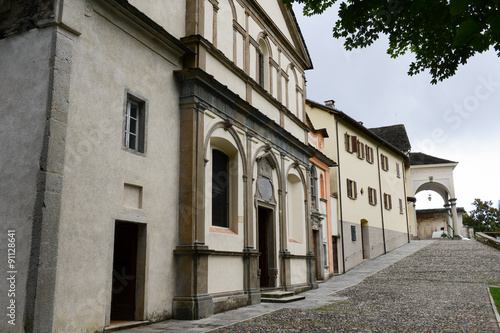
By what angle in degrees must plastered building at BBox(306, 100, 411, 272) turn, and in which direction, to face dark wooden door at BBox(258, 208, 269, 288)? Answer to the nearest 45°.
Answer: approximately 45° to its right

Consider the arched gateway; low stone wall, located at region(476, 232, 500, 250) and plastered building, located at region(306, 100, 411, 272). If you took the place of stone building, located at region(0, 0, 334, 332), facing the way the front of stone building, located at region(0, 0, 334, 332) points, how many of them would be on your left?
3

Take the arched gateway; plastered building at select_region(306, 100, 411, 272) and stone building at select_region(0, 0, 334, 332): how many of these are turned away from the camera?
0

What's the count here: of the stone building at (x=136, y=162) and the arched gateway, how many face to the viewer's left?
0

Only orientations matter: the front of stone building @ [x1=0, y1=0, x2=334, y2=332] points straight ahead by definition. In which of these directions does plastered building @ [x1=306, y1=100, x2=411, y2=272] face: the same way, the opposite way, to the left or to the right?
the same way

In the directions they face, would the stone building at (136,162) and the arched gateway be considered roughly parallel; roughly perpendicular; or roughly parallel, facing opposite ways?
roughly perpendicular

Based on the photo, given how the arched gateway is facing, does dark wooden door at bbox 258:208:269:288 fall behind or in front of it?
in front

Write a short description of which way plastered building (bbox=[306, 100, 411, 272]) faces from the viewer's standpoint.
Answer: facing the viewer and to the right of the viewer

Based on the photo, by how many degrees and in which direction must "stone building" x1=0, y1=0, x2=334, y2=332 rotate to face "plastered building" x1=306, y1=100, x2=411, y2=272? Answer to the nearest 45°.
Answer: approximately 90° to its left

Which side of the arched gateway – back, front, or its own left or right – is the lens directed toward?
front

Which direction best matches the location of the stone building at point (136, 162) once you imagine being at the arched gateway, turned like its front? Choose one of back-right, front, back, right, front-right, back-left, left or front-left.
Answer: front

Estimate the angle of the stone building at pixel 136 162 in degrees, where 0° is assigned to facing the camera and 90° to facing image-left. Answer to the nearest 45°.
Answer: approximately 315°

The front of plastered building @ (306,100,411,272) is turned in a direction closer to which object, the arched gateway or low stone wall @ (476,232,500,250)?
the low stone wall

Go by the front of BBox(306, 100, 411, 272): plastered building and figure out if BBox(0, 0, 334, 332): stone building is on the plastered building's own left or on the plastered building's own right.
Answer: on the plastered building's own right
